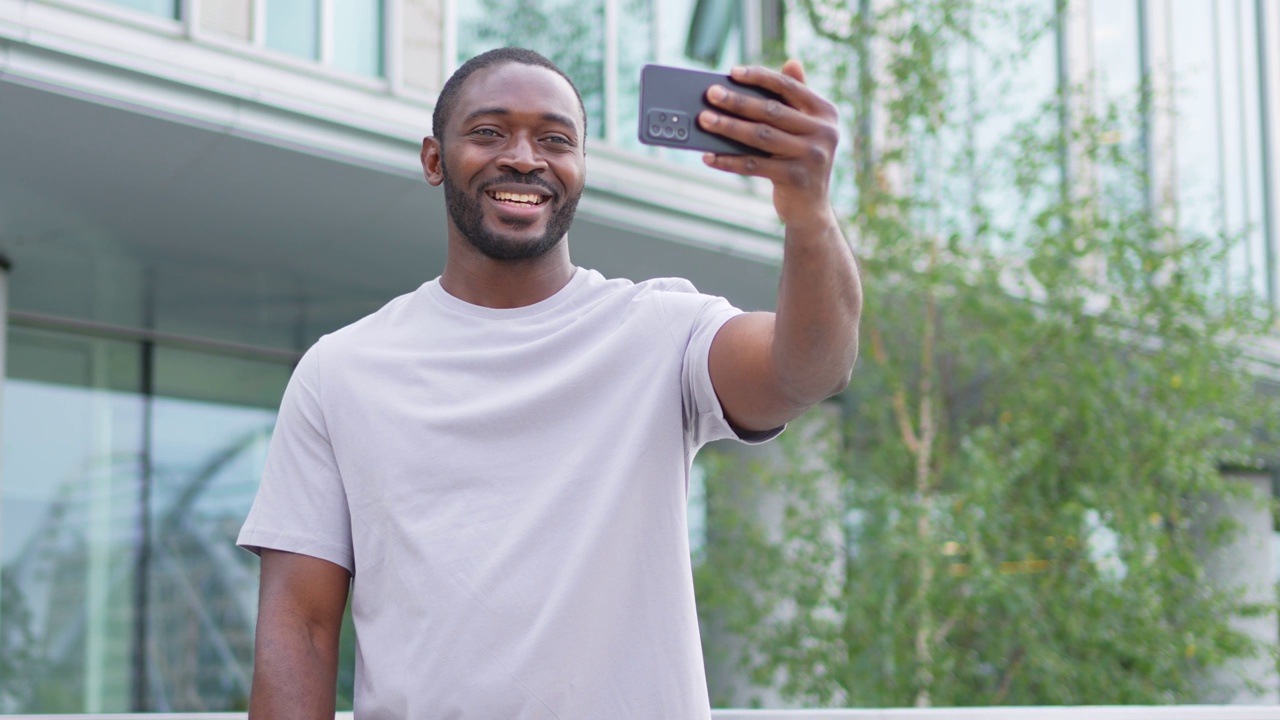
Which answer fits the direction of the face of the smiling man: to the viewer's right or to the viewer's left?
to the viewer's right

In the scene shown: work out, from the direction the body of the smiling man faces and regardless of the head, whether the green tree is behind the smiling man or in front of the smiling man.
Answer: behind

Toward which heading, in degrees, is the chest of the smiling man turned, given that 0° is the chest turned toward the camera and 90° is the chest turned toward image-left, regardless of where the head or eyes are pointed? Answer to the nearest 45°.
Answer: approximately 0°
